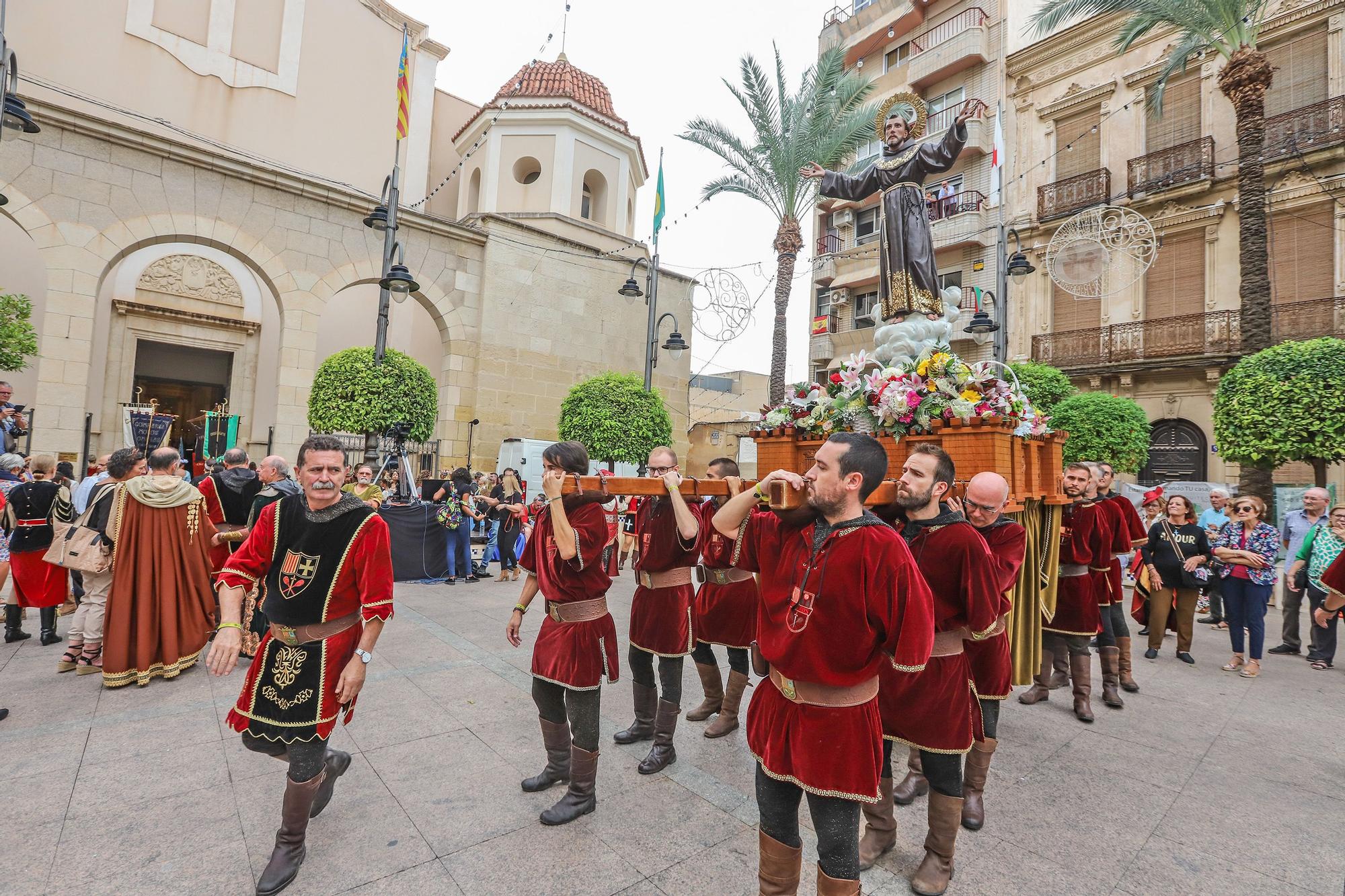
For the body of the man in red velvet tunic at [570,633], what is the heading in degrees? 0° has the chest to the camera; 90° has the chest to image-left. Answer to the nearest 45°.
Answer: approximately 45°

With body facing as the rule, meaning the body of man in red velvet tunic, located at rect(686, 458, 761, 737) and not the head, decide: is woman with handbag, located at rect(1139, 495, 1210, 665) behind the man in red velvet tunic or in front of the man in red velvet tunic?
behind

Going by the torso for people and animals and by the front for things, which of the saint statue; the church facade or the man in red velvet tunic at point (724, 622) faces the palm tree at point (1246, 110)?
the church facade

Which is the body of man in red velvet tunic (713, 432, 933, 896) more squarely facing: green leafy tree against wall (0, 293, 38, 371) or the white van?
the green leafy tree against wall

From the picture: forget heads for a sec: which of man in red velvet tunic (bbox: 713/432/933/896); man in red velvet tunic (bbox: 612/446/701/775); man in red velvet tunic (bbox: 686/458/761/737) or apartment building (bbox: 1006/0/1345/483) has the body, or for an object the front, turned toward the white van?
the apartment building

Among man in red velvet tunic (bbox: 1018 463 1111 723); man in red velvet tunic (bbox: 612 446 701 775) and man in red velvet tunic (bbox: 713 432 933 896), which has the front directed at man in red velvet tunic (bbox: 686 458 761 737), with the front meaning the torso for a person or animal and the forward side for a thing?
man in red velvet tunic (bbox: 1018 463 1111 723)
